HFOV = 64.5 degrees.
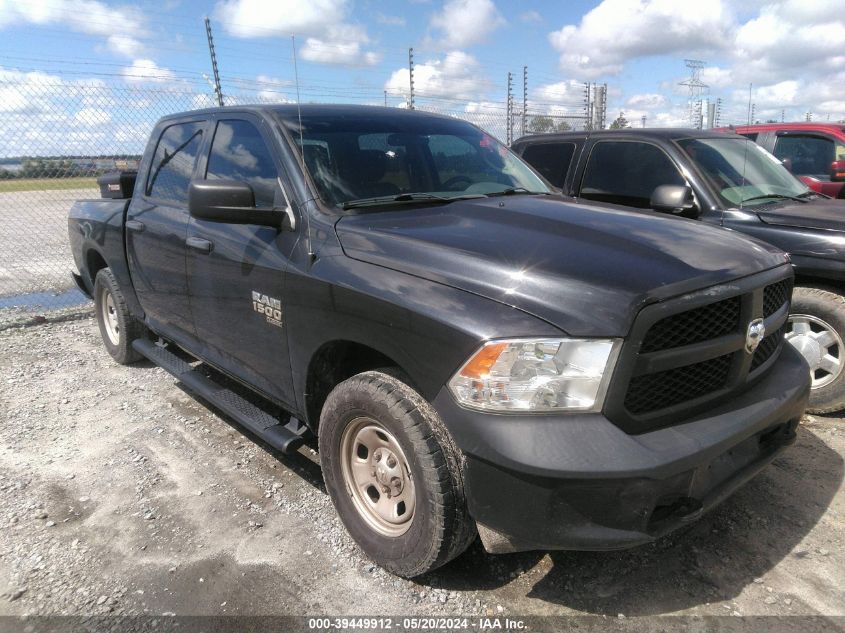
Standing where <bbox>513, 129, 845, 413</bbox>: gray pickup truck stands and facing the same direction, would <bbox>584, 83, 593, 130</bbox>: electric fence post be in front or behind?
behind

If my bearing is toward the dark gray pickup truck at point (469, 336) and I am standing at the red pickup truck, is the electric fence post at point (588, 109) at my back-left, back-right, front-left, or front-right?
back-right

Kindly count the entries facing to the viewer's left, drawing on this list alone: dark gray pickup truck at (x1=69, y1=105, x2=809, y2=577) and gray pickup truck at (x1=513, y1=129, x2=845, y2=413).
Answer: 0

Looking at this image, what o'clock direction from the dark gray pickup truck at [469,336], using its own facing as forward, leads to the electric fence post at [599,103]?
The electric fence post is roughly at 8 o'clock from the dark gray pickup truck.

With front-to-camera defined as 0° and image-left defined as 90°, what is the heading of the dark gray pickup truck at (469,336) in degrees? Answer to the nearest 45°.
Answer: approximately 315°

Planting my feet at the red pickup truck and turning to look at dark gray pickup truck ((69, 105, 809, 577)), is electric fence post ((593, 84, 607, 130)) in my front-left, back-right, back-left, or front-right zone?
back-right

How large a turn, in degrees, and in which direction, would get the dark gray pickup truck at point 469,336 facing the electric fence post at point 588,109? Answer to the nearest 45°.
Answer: approximately 135° to its left

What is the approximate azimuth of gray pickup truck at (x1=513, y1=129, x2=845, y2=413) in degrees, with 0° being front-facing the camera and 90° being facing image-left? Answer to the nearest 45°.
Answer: approximately 315°

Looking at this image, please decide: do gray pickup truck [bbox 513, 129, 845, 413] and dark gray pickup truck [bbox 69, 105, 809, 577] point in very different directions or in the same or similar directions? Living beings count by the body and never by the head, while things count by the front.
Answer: same or similar directions

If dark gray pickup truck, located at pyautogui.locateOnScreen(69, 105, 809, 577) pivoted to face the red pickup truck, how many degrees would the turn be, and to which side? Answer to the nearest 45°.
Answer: approximately 90° to its left
